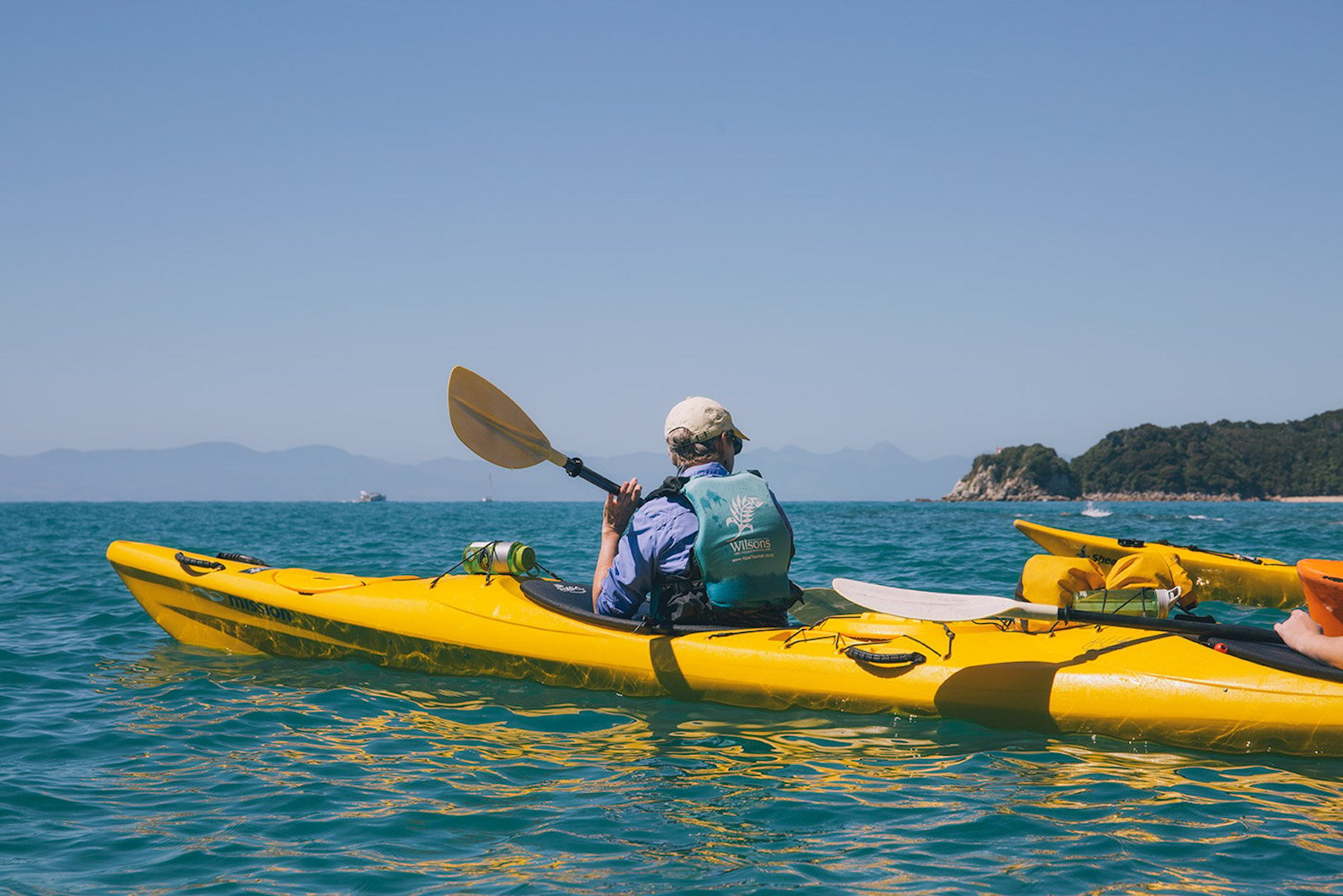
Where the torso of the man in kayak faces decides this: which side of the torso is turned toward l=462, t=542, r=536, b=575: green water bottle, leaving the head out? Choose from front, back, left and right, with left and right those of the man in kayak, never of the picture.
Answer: front

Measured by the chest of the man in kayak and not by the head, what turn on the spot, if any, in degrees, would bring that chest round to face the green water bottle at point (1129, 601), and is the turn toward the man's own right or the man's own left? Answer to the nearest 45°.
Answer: approximately 135° to the man's own right

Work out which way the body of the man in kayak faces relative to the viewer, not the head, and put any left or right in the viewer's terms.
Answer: facing away from the viewer and to the left of the viewer

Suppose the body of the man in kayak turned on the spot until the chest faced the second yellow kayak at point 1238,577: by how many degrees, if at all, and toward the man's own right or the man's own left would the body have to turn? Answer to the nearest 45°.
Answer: approximately 90° to the man's own right
